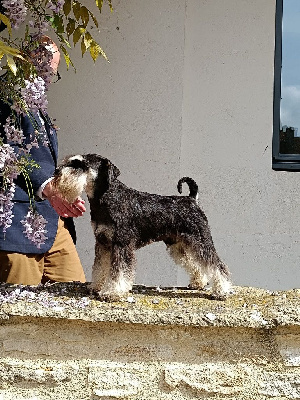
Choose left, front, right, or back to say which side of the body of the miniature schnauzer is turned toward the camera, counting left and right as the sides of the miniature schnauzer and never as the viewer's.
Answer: left

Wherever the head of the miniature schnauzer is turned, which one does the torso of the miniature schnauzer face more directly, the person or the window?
the person

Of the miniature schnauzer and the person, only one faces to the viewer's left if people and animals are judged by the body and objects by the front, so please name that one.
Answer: the miniature schnauzer

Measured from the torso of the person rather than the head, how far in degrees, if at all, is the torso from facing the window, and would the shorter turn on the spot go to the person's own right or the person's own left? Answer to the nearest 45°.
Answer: approximately 90° to the person's own left

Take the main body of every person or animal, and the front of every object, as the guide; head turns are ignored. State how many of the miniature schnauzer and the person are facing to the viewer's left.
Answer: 1

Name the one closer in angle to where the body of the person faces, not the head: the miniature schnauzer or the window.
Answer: the miniature schnauzer

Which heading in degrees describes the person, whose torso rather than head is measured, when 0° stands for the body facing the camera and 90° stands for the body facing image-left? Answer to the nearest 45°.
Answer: approximately 315°

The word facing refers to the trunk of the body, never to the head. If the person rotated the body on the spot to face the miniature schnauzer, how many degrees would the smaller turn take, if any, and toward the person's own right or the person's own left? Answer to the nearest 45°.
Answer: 0° — they already face it
